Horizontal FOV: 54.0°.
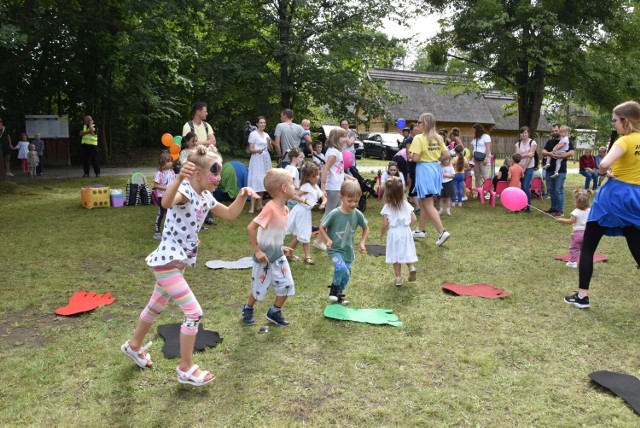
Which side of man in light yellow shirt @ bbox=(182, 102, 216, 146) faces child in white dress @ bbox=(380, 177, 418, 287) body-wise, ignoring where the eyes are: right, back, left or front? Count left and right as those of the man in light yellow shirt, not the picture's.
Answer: front

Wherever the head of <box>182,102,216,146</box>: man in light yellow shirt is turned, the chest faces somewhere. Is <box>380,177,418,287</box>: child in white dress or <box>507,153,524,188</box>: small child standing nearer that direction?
the child in white dress

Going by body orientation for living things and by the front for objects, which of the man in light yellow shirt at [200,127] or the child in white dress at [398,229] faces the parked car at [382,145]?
the child in white dress

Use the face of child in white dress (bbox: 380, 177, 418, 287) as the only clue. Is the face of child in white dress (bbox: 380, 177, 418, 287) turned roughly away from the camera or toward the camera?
away from the camera

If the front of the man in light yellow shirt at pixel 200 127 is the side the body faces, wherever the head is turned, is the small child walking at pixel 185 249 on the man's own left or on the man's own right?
on the man's own right

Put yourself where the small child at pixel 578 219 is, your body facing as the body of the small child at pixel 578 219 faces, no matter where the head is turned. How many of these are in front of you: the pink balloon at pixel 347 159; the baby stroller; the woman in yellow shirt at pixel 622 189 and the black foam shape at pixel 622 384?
2

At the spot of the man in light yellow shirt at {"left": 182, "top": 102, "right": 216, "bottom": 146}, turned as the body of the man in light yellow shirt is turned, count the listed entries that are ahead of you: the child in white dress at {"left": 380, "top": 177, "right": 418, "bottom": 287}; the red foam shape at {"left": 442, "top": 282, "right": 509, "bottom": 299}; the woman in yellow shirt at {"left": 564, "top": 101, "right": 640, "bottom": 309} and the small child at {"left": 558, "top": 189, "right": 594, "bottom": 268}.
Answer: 4
